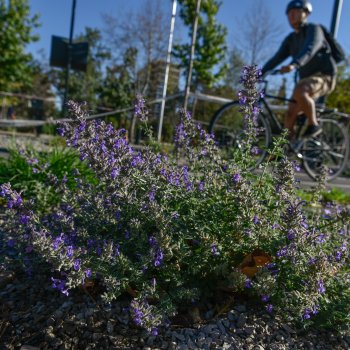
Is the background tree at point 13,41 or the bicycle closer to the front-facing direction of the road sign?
the background tree

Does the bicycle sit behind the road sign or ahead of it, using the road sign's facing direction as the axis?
behind

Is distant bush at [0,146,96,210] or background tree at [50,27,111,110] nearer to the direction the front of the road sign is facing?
the background tree

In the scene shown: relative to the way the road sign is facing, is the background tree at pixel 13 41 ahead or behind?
ahead

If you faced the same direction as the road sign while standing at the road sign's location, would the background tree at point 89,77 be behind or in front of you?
in front

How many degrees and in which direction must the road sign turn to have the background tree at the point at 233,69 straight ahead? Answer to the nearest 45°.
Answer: approximately 45° to its right

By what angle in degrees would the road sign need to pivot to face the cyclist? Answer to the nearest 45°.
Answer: approximately 180°

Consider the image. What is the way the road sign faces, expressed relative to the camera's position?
facing away from the viewer

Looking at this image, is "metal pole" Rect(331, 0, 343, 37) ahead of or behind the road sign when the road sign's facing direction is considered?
behind

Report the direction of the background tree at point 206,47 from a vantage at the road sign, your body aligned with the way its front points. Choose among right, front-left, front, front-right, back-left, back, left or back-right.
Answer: front-right

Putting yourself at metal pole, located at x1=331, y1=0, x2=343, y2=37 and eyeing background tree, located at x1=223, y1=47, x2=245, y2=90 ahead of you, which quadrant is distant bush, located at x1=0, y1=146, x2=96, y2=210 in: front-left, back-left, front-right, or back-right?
back-left

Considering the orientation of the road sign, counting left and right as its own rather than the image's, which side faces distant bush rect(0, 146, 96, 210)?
back

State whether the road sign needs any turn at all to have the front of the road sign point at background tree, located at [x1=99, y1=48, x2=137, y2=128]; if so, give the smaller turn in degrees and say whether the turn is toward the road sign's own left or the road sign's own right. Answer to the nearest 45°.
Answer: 0° — it already faces it
